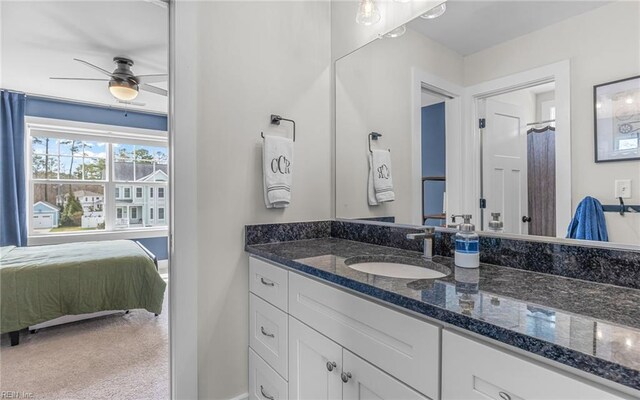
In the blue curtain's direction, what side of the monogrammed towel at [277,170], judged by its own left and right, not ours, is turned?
back

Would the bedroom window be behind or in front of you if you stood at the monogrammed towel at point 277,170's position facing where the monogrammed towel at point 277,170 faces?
behind

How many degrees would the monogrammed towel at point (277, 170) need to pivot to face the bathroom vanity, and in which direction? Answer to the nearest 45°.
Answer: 0° — it already faces it

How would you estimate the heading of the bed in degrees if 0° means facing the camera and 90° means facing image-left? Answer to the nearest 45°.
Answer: approximately 270°

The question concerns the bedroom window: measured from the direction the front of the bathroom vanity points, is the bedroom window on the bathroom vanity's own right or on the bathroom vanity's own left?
on the bathroom vanity's own right

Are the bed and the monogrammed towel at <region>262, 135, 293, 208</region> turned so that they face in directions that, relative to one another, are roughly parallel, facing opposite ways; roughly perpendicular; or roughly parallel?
roughly perpendicular

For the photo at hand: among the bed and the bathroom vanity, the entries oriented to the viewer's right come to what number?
1

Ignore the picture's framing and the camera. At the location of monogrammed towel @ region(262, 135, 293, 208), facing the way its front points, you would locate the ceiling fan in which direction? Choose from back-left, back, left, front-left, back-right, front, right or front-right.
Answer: back

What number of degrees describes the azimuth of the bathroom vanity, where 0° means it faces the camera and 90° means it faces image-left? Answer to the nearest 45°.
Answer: approximately 45°

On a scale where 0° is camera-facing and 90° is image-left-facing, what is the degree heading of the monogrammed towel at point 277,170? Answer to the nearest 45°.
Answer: approximately 315°

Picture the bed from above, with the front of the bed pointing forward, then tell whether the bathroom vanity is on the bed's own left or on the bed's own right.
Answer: on the bed's own right
